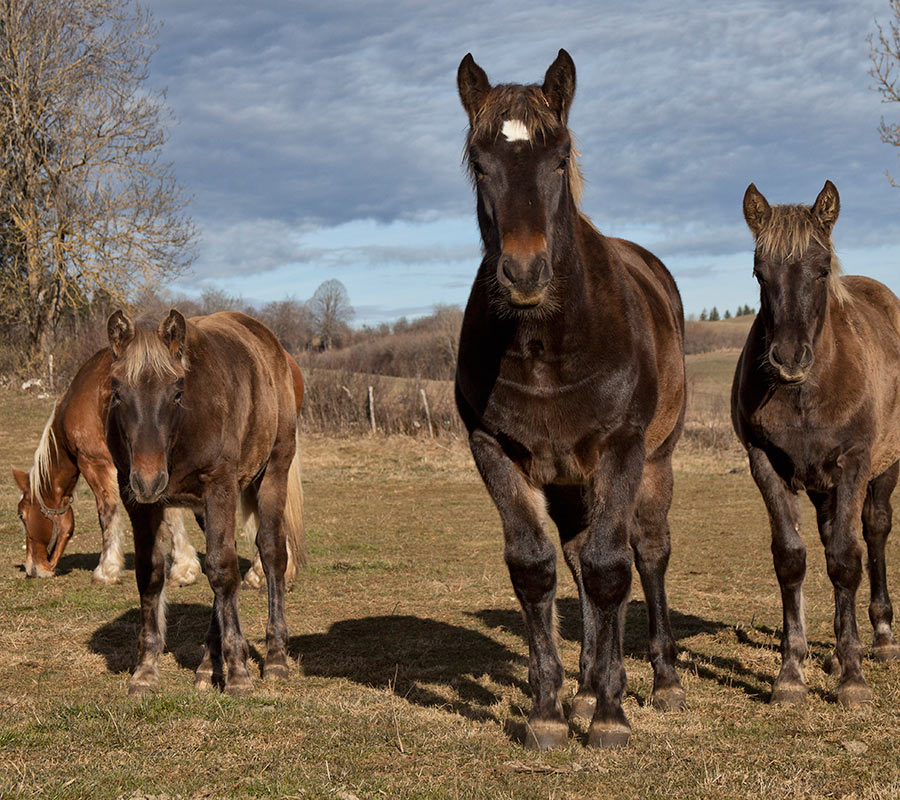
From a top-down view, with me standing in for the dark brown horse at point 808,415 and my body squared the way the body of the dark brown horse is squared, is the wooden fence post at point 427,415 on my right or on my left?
on my right

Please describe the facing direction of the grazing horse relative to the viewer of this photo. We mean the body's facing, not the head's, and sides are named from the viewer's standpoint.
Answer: facing to the left of the viewer

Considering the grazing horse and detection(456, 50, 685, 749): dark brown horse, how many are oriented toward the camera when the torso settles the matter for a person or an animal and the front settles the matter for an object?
1

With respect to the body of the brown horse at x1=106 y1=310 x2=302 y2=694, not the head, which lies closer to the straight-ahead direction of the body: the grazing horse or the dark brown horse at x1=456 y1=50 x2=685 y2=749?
the dark brown horse

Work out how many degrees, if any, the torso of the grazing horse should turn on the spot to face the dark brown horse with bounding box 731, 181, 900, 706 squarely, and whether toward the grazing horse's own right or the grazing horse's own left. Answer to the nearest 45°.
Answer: approximately 135° to the grazing horse's own left

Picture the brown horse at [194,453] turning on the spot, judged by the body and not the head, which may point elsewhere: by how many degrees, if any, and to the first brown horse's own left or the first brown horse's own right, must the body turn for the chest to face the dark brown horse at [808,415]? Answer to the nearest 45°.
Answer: approximately 135° to the first brown horse's own left

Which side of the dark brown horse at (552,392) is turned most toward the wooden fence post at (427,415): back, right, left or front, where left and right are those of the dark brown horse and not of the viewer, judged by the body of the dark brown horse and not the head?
back
